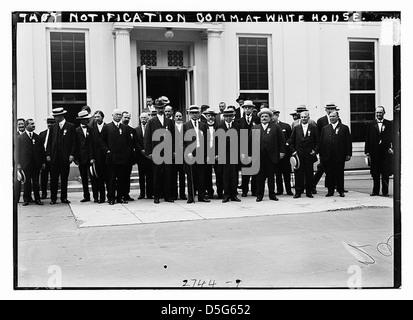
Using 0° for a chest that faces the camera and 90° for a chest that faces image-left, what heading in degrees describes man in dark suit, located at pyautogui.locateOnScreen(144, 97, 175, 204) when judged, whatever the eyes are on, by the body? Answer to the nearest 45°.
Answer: approximately 0°

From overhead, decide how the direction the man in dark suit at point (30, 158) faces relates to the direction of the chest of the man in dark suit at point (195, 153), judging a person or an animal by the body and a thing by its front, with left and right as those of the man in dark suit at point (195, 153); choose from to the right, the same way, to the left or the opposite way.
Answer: the same way

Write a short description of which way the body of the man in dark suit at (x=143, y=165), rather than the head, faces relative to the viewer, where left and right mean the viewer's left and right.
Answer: facing the viewer

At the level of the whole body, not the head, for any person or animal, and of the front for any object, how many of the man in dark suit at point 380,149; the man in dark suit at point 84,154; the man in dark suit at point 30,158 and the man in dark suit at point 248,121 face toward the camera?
4

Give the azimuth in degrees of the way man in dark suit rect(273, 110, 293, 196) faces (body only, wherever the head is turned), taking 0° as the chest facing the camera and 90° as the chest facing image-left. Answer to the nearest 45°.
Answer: approximately 45°

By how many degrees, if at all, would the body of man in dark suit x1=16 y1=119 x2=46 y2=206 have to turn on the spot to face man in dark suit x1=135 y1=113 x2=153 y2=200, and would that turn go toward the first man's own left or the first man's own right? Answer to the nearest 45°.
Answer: approximately 135° to the first man's own left

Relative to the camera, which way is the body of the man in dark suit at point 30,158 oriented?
toward the camera

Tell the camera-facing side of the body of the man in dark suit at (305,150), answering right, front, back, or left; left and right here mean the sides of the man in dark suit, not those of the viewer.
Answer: front
